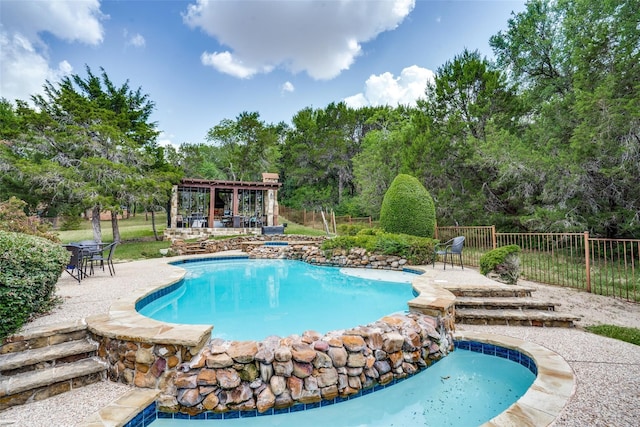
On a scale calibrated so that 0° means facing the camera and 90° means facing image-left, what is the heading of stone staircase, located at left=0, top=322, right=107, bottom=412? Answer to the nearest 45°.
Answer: approximately 315°

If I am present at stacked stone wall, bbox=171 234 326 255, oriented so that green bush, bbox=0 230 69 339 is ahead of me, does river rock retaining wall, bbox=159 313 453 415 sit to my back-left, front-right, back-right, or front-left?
front-left

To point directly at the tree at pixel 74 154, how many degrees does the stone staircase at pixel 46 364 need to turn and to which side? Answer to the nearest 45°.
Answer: approximately 135° to its left

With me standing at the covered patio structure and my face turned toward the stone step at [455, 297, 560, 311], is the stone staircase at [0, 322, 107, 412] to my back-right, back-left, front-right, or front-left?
front-right

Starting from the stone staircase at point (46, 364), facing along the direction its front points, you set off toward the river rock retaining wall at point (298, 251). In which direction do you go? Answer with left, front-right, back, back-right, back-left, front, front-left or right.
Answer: left

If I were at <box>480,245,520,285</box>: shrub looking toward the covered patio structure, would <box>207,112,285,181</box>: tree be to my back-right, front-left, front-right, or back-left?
front-right

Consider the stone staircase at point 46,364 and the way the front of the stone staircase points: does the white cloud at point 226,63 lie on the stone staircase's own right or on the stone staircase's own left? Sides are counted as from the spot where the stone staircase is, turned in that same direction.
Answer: on the stone staircase's own left

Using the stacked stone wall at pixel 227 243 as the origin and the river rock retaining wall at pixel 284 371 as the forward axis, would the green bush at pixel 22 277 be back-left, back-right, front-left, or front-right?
front-right

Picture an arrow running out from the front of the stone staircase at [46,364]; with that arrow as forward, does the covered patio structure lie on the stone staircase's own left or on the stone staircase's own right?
on the stone staircase's own left

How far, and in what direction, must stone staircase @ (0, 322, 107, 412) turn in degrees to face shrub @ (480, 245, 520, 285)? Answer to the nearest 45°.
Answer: approximately 45° to its left
